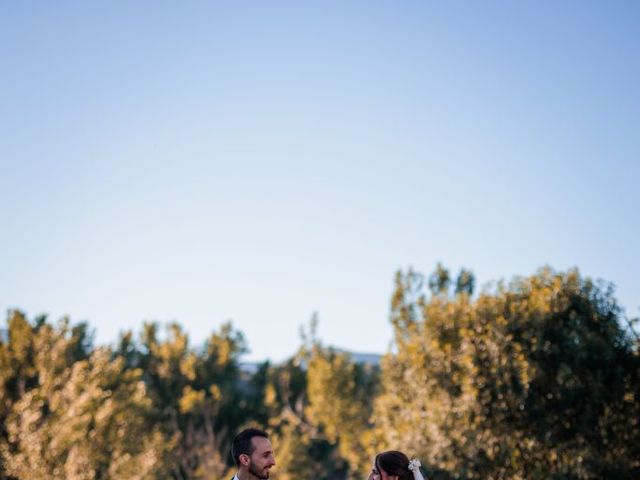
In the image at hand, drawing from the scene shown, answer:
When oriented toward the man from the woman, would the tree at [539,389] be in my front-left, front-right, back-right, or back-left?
back-right

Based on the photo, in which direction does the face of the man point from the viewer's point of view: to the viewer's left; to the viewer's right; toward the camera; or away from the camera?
to the viewer's right
